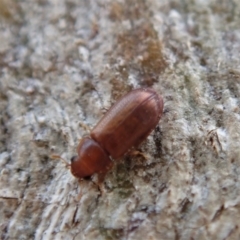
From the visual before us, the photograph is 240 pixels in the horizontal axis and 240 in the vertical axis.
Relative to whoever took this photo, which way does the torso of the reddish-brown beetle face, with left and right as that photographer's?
facing the viewer and to the left of the viewer
